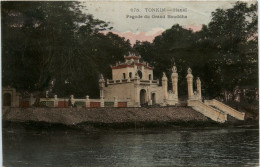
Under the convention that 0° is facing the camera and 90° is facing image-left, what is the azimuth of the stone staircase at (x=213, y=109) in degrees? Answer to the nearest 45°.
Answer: approximately 315°

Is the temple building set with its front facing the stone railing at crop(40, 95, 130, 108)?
no

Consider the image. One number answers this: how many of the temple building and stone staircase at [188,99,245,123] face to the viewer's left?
0

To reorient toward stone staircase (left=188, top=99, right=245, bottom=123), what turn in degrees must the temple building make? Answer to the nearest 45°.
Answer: approximately 45° to its left

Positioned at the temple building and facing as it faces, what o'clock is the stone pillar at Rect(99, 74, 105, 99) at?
The stone pillar is roughly at 4 o'clock from the temple building.

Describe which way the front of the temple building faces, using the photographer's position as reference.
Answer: facing the viewer and to the right of the viewer

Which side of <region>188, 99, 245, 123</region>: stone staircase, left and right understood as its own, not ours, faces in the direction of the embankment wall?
right
